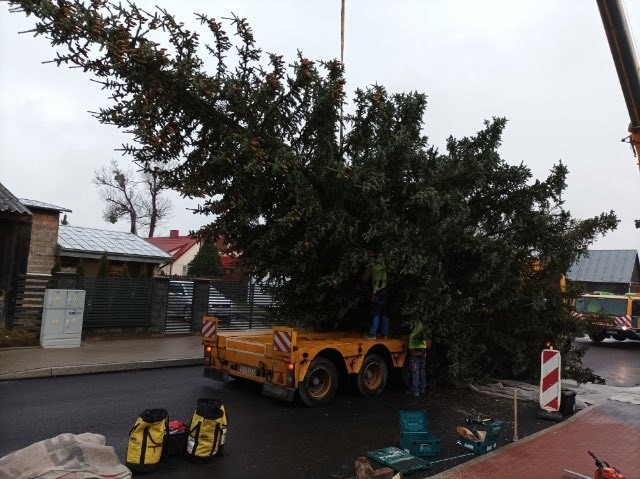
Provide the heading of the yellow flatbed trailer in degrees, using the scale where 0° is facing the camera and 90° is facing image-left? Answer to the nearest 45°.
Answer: approximately 225°

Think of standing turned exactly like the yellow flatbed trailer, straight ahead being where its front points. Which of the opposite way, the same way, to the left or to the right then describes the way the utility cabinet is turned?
to the right

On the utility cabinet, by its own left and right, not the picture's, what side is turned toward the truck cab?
left

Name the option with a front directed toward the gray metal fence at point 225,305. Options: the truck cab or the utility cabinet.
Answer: the truck cab

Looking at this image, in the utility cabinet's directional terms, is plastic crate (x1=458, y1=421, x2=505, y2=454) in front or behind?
in front

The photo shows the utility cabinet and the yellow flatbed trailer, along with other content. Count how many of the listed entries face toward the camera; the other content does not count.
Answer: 1

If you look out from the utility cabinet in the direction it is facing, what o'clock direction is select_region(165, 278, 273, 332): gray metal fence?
The gray metal fence is roughly at 8 o'clock from the utility cabinet.

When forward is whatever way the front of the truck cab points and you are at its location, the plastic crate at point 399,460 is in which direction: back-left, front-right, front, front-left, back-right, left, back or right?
front-left

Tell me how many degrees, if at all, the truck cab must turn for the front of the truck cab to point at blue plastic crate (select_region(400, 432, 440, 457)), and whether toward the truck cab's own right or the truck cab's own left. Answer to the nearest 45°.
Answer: approximately 45° to the truck cab's own left

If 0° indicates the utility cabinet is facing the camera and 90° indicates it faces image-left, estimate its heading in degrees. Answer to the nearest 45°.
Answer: approximately 0°

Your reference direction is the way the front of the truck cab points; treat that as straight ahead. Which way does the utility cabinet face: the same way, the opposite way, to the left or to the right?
to the left

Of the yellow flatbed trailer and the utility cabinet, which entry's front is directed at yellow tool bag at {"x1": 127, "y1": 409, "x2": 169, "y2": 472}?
the utility cabinet
